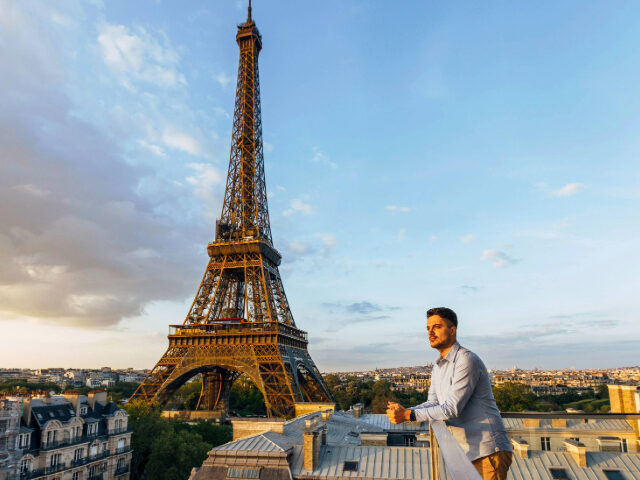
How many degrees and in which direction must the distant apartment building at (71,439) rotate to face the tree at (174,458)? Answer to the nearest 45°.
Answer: approximately 45° to its left

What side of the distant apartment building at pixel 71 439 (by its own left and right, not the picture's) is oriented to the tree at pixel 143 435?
left

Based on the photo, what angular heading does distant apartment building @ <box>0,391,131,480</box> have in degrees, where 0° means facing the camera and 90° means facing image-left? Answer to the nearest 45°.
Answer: approximately 315°
